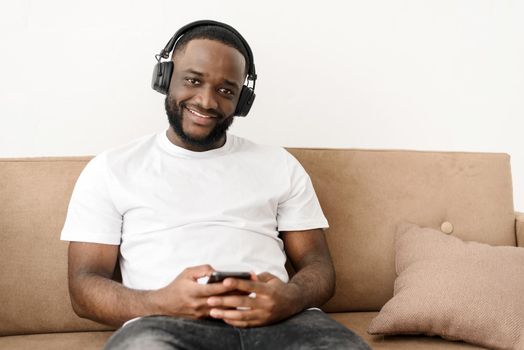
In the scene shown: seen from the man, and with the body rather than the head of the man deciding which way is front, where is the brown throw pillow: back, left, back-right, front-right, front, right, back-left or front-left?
left

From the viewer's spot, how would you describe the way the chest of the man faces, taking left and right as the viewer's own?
facing the viewer

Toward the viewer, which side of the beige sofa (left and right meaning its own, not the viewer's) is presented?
front
